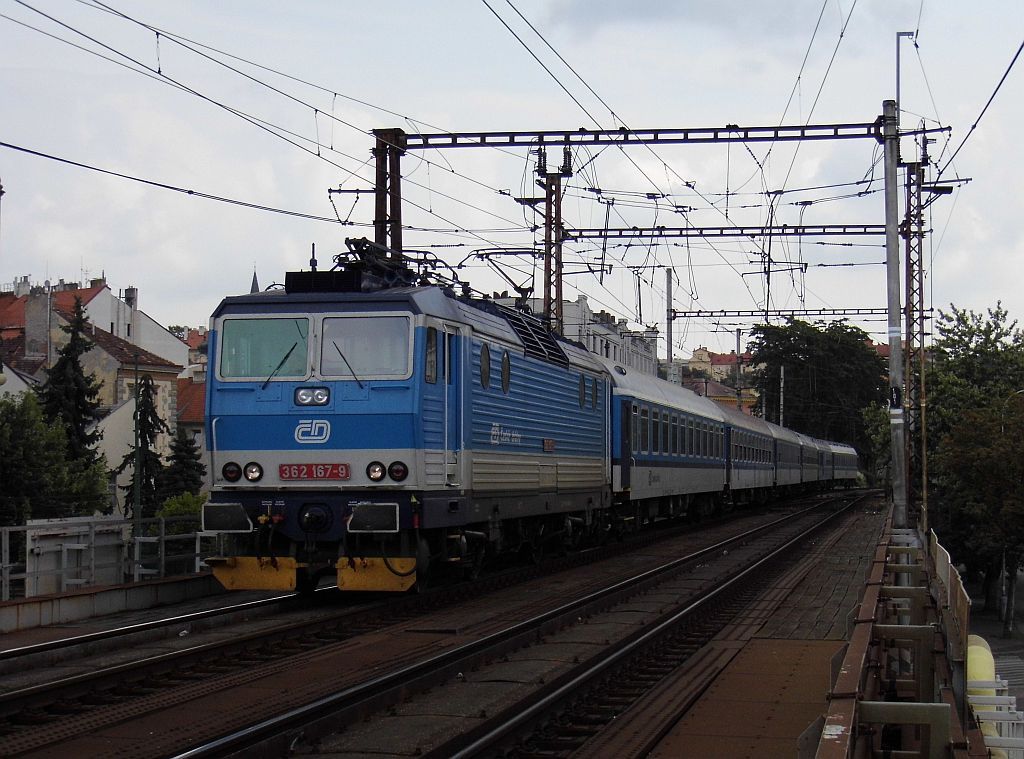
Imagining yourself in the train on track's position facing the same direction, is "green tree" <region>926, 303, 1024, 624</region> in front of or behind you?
behind

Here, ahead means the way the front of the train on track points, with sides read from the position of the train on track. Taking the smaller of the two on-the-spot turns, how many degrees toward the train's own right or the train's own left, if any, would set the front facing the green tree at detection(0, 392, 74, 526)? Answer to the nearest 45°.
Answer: approximately 90° to the train's own right

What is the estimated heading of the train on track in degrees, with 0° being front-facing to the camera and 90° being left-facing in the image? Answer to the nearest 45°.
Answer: approximately 45°

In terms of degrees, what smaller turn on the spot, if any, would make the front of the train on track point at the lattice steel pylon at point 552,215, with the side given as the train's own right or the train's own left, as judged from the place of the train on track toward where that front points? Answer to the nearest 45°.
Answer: approximately 135° to the train's own right
